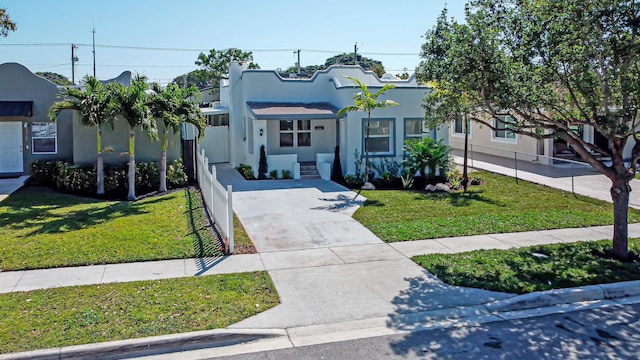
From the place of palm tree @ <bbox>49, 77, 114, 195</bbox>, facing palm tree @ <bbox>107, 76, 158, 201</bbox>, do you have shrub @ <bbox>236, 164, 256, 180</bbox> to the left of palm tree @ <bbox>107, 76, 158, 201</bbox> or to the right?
left

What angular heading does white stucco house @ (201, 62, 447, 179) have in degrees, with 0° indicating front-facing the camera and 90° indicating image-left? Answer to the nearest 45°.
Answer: approximately 0°

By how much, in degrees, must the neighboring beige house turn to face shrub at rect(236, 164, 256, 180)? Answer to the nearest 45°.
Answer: approximately 90° to its right

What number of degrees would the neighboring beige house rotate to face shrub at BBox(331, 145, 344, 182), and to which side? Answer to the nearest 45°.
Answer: approximately 90° to its right

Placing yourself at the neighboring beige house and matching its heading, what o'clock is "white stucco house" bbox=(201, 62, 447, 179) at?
The white stucco house is roughly at 3 o'clock from the neighboring beige house.

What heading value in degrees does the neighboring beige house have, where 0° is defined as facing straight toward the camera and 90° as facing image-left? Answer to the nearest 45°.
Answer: approximately 315°

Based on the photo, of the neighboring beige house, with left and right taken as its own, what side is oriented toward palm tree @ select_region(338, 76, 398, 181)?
right

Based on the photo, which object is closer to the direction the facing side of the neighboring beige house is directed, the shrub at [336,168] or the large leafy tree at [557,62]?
the large leafy tree

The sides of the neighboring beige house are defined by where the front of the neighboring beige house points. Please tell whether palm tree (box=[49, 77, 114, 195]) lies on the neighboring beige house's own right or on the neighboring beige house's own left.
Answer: on the neighboring beige house's own right
